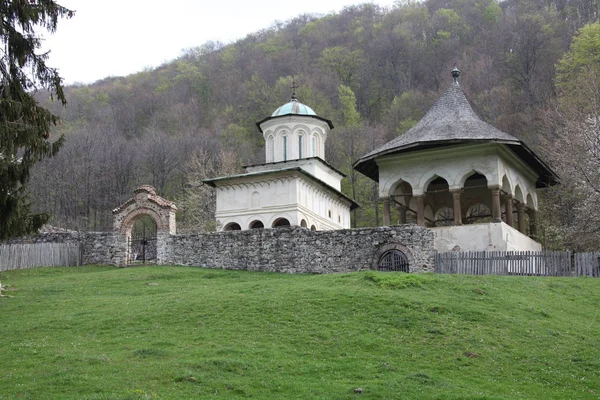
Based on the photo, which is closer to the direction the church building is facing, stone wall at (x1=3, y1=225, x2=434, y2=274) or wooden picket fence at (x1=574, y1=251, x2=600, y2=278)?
the stone wall

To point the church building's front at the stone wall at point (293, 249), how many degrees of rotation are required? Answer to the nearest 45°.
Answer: approximately 45° to its left

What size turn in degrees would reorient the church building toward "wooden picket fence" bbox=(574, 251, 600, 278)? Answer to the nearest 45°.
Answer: approximately 90° to its left

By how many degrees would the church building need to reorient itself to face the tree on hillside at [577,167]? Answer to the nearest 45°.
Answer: approximately 135° to its left

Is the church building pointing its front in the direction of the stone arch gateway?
yes

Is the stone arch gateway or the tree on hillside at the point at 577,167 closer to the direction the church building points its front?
the stone arch gateway

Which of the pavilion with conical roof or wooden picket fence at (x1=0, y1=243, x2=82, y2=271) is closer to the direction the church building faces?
the wooden picket fence

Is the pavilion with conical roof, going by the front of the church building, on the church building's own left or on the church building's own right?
on the church building's own left

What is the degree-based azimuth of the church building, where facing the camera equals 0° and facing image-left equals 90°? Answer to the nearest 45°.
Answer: approximately 45°

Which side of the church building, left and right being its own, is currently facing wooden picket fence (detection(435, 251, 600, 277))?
left
